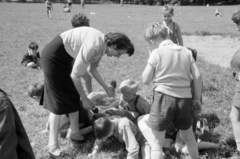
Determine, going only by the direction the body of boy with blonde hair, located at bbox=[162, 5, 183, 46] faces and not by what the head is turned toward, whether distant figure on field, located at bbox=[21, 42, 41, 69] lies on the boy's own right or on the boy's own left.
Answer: on the boy's own right

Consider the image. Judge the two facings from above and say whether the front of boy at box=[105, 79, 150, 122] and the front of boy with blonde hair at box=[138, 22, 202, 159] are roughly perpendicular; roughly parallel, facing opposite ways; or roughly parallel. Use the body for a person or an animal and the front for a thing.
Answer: roughly perpendicular

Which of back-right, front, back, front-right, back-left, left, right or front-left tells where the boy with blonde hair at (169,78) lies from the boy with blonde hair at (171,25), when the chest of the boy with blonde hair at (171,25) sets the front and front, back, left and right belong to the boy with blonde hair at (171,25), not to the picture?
front-left

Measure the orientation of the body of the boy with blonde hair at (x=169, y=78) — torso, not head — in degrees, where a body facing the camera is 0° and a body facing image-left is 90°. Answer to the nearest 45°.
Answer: approximately 135°
